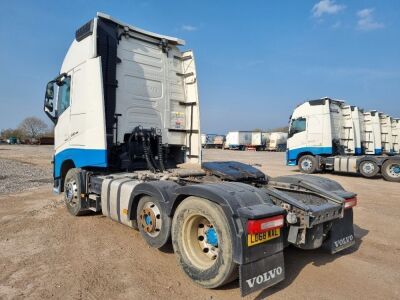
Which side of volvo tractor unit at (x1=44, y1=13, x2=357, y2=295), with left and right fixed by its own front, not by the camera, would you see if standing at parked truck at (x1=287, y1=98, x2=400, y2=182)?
right

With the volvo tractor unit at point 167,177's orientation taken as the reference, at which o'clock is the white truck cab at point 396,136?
The white truck cab is roughly at 3 o'clock from the volvo tractor unit.

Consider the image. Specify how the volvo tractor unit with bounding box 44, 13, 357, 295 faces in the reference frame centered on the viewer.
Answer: facing away from the viewer and to the left of the viewer

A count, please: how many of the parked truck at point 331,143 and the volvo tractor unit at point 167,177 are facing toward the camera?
0

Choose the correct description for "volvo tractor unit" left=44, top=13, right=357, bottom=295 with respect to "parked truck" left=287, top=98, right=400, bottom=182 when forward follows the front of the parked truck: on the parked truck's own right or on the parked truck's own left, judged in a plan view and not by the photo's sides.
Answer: on the parked truck's own left
